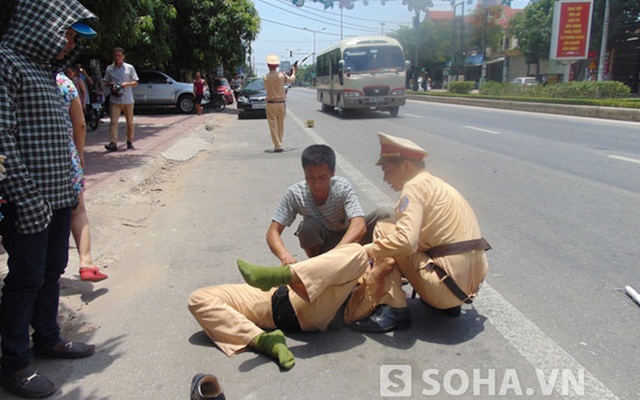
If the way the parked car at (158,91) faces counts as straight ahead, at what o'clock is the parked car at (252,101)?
the parked car at (252,101) is roughly at 1 o'clock from the parked car at (158,91).

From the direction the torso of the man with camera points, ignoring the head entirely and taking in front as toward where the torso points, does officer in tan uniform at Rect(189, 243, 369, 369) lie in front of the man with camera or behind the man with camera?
in front

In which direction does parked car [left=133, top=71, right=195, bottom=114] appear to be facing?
to the viewer's right

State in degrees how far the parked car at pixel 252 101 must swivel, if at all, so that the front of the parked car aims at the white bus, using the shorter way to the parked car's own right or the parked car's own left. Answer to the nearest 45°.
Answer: approximately 45° to the parked car's own left

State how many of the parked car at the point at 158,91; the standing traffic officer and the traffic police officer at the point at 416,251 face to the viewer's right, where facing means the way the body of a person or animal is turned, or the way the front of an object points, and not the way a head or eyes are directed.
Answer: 1

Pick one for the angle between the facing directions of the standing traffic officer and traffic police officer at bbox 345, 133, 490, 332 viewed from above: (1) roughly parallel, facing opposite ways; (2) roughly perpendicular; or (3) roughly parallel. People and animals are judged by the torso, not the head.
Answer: roughly perpendicular

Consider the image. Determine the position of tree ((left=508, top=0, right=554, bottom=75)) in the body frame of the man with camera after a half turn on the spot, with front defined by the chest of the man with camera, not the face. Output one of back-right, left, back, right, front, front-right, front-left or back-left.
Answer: front-right

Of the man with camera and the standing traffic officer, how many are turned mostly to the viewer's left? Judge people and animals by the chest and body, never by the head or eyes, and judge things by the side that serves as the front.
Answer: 0

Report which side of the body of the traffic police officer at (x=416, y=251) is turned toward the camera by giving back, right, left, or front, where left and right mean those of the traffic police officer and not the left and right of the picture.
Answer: left

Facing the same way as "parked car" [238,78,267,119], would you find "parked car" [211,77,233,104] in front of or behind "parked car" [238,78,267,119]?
behind

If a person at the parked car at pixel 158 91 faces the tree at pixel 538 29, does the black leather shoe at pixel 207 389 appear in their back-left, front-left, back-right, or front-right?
back-right

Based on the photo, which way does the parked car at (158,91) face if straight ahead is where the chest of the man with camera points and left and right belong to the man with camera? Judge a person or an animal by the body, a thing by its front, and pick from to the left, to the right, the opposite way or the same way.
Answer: to the left

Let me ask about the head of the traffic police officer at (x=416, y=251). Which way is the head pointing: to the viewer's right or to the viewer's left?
to the viewer's left
